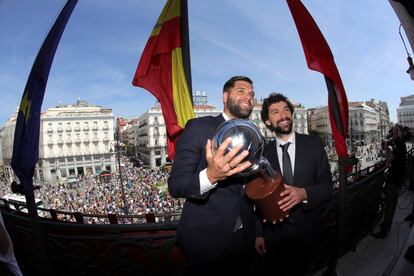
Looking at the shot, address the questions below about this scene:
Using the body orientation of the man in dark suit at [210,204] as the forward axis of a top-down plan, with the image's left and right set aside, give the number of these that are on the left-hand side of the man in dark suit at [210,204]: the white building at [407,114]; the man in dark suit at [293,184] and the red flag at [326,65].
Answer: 3

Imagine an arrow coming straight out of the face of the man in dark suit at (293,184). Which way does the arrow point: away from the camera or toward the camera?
toward the camera

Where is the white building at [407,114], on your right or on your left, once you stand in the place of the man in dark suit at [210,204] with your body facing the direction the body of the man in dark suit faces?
on your left

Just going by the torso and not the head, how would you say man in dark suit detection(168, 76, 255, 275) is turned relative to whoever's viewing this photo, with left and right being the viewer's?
facing the viewer and to the right of the viewer

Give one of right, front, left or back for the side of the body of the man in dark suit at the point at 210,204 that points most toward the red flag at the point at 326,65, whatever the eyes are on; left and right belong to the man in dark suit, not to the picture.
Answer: left

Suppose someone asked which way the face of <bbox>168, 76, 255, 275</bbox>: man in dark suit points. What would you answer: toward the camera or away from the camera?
toward the camera

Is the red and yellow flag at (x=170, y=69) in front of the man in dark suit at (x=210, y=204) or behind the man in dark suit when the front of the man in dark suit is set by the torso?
behind

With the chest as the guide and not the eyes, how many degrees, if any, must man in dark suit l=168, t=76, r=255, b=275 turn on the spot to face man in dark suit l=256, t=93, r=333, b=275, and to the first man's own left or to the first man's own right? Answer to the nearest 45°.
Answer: approximately 90° to the first man's own left
